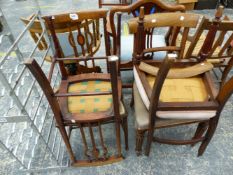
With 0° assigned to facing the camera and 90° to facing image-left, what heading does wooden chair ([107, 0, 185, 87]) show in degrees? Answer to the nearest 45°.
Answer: approximately 0°

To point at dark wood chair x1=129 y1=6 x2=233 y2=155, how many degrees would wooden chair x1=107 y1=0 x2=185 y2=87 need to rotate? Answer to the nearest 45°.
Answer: approximately 45° to its left

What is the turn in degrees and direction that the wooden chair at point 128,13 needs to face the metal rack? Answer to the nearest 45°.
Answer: approximately 45° to its right
